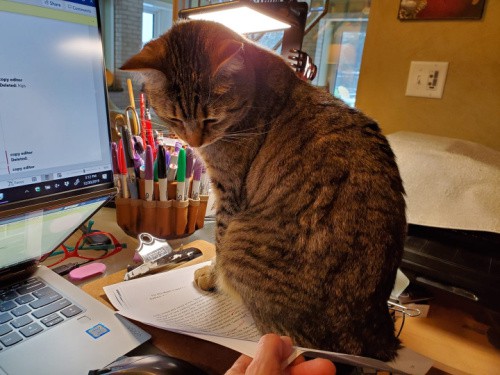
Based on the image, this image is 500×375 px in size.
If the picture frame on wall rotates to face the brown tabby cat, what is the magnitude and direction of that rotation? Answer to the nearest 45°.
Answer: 0° — it already faces it

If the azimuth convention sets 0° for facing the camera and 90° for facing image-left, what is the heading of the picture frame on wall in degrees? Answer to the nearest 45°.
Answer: approximately 0°

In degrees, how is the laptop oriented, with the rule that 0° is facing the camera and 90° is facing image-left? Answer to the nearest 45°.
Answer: approximately 315°

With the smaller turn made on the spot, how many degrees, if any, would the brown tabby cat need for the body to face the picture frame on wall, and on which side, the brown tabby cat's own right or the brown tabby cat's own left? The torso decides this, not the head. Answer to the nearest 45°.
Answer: approximately 135° to the brown tabby cat's own right

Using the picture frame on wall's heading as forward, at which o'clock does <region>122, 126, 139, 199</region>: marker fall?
The marker is roughly at 1 o'clock from the picture frame on wall.

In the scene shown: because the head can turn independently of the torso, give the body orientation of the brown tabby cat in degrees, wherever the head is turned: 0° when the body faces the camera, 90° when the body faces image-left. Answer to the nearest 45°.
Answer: approximately 90°

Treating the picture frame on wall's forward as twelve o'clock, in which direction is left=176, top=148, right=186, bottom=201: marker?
The marker is roughly at 1 o'clock from the picture frame on wall.

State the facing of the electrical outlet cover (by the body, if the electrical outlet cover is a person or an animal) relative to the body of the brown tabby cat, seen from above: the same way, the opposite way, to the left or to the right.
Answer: to the left

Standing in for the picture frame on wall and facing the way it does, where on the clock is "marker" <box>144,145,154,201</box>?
The marker is roughly at 1 o'clock from the picture frame on wall.
